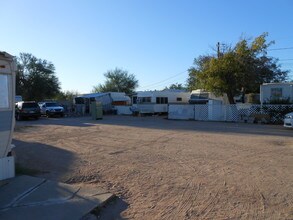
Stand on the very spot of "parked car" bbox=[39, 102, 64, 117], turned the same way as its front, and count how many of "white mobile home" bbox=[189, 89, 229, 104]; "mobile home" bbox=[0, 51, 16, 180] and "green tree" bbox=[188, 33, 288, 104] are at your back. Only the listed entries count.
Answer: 0

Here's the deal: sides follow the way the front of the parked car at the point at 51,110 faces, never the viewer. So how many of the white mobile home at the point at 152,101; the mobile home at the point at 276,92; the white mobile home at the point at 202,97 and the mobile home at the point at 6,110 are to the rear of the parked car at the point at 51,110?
0

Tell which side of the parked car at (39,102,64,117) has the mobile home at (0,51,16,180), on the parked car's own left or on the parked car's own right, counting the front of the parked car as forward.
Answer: on the parked car's own right

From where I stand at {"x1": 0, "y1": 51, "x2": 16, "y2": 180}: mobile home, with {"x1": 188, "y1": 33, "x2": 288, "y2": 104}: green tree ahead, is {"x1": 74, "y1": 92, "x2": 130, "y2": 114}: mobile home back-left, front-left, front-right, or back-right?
front-left

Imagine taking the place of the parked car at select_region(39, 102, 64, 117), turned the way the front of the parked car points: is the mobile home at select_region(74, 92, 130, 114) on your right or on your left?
on your left

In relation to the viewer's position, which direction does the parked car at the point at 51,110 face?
facing the viewer and to the right of the viewer

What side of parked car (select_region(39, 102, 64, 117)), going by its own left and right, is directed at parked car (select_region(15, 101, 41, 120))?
right
